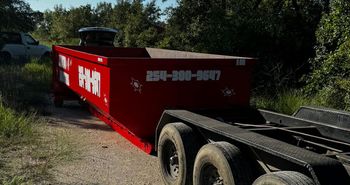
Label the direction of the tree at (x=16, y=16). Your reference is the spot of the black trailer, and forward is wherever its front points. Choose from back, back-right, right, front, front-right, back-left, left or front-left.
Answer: back

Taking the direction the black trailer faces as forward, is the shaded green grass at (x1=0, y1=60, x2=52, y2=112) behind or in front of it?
behind

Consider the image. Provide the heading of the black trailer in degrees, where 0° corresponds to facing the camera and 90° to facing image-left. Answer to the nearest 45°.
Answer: approximately 315°

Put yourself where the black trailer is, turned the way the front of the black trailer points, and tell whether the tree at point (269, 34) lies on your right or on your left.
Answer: on your left

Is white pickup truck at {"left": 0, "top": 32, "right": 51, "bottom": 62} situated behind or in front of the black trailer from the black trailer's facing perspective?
behind
